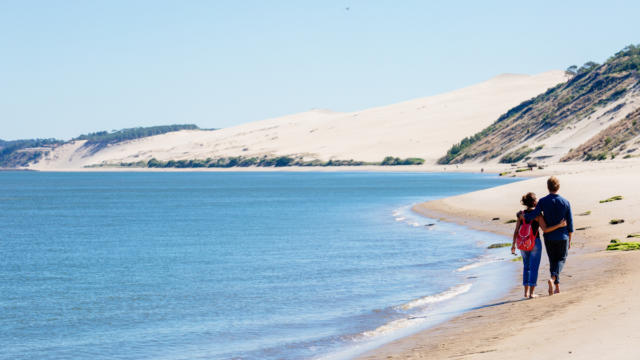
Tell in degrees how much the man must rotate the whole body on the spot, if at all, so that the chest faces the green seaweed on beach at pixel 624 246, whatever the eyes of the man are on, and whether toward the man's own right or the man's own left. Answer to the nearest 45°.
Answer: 0° — they already face it

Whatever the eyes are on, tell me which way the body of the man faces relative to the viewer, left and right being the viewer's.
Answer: facing away from the viewer
